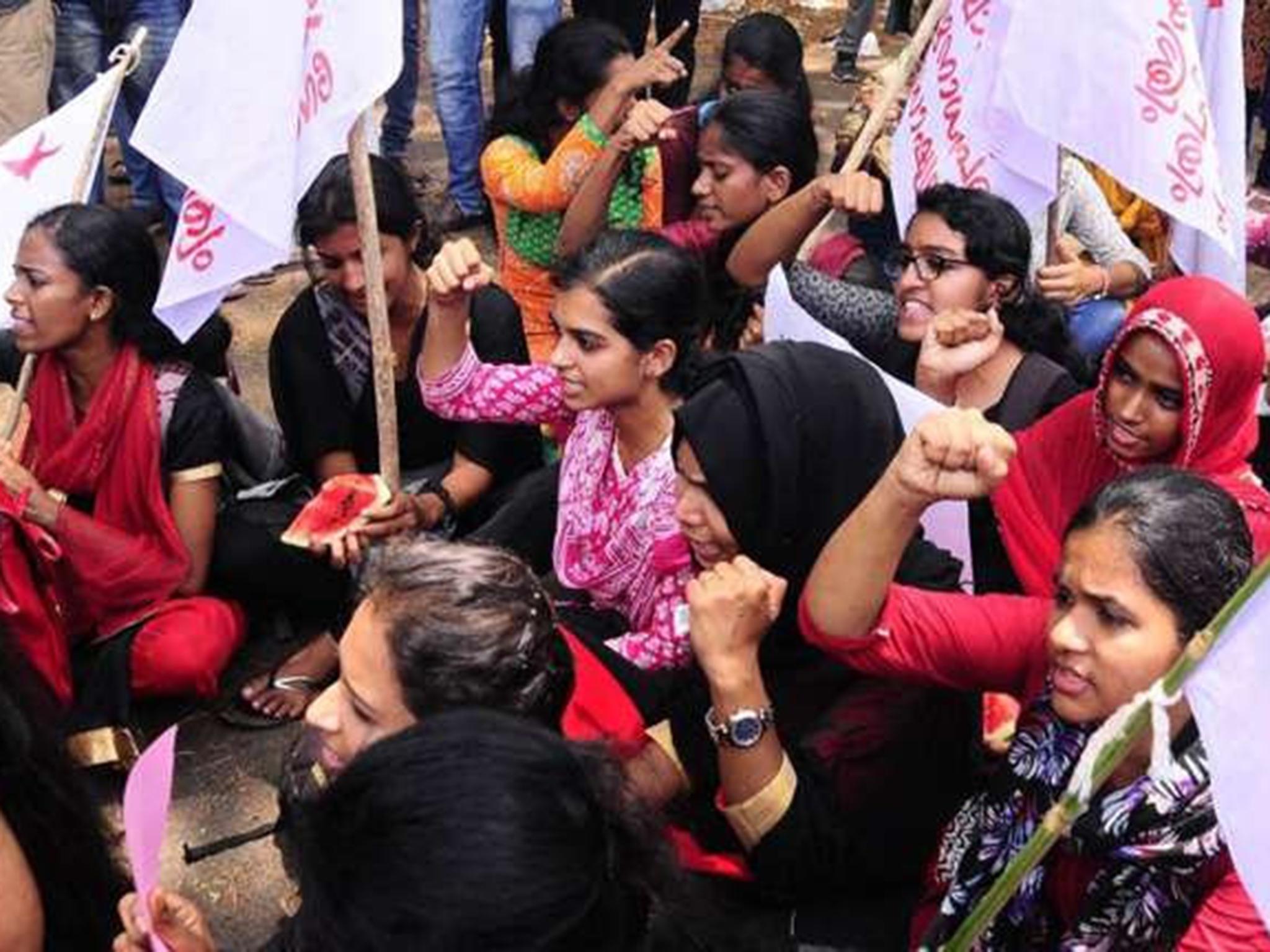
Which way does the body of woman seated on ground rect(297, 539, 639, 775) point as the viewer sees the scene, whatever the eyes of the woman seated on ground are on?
to the viewer's left

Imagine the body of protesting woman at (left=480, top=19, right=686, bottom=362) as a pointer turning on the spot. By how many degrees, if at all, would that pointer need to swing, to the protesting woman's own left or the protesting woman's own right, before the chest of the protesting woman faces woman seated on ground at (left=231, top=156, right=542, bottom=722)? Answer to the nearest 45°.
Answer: approximately 90° to the protesting woman's own right

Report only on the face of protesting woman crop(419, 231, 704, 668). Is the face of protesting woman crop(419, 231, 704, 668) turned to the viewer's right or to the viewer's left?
to the viewer's left

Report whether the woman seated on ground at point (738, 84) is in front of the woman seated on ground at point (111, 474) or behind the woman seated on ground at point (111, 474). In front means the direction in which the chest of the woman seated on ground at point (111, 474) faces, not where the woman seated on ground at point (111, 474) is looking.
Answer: behind

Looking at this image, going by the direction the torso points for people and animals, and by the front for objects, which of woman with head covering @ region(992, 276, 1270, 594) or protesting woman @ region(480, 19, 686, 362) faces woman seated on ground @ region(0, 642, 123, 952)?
the woman with head covering

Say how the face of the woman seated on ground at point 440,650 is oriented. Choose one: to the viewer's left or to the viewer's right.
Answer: to the viewer's left

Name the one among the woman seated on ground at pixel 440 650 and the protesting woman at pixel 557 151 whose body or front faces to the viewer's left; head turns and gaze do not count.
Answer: the woman seated on ground

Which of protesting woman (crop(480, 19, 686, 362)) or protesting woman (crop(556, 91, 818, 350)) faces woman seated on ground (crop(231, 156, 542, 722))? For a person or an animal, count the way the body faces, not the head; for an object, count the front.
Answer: protesting woman (crop(556, 91, 818, 350))

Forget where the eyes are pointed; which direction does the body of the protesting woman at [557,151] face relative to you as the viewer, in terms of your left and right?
facing to the right of the viewer

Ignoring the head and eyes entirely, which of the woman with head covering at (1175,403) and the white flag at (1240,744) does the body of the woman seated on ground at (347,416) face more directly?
the white flag

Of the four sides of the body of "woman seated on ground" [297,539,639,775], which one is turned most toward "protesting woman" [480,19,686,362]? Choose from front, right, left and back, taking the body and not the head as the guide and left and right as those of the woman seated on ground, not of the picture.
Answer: right

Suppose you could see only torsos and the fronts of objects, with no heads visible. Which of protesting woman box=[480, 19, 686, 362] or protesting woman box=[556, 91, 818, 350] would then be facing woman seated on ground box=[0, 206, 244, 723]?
protesting woman box=[556, 91, 818, 350]

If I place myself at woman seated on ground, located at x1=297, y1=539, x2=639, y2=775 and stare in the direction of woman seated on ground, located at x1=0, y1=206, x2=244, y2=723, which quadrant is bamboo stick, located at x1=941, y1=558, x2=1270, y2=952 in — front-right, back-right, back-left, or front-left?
back-right
